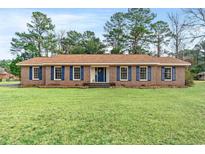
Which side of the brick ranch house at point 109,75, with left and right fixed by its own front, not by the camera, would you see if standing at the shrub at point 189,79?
left

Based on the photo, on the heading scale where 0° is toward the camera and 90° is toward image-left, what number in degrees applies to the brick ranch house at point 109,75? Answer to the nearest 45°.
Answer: approximately 0°
